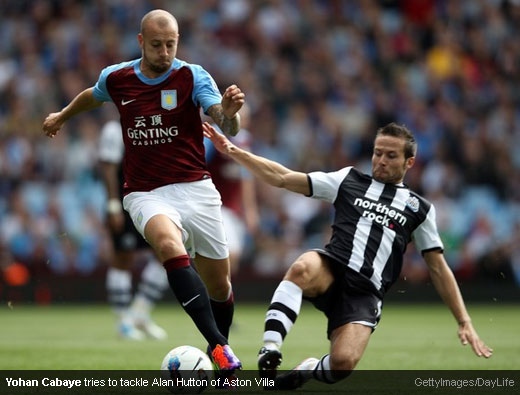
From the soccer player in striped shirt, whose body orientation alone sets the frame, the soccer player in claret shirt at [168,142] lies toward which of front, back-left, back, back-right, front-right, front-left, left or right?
right

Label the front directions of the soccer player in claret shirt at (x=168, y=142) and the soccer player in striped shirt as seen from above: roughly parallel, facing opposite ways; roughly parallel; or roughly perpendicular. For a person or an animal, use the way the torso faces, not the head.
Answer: roughly parallel

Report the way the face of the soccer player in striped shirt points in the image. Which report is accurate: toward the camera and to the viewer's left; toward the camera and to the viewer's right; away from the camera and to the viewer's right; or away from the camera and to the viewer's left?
toward the camera and to the viewer's left

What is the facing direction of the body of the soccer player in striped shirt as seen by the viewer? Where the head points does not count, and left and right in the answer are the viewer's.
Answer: facing the viewer

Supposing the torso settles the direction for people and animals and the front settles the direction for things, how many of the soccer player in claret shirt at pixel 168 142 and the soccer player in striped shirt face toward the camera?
2

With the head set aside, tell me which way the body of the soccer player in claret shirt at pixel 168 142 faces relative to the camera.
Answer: toward the camera

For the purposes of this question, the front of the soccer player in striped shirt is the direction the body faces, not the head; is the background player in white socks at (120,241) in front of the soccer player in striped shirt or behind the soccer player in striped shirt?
behind

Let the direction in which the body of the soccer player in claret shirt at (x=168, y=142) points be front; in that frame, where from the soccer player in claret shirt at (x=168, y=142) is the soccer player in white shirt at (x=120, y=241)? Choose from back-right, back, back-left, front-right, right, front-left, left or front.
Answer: back

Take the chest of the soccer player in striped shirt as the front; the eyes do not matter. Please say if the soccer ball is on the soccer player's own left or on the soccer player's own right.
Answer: on the soccer player's own right
